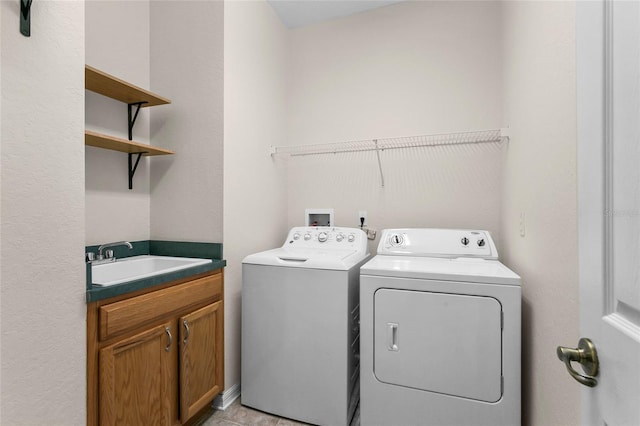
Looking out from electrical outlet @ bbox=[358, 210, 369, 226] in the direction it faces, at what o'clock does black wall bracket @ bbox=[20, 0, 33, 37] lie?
The black wall bracket is roughly at 1 o'clock from the electrical outlet.

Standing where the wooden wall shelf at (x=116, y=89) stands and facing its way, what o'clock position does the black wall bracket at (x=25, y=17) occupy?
The black wall bracket is roughly at 2 o'clock from the wooden wall shelf.

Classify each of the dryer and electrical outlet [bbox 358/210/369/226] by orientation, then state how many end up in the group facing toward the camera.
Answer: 2

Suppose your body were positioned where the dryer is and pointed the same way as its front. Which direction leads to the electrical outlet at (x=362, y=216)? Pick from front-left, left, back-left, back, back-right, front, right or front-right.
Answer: back-right

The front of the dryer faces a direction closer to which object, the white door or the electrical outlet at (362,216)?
the white door

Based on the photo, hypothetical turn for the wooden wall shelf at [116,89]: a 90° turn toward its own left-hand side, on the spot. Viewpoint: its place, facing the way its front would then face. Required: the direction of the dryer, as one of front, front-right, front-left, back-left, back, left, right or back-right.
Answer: right

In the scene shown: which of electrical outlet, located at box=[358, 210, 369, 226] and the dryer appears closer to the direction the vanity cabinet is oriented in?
the dryer

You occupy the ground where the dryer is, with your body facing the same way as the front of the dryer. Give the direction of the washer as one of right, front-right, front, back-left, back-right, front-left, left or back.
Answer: right

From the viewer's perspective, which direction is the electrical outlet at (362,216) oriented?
toward the camera

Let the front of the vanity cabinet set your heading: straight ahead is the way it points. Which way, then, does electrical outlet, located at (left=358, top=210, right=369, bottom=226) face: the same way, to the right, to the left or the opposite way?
to the right

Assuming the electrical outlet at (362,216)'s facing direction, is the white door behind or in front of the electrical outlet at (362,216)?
in front

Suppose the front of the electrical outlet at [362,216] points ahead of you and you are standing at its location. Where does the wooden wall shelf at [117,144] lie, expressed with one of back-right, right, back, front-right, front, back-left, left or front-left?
front-right

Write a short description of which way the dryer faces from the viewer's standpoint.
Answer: facing the viewer

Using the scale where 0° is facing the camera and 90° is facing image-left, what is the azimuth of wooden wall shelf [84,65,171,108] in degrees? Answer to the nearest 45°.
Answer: approximately 315°
